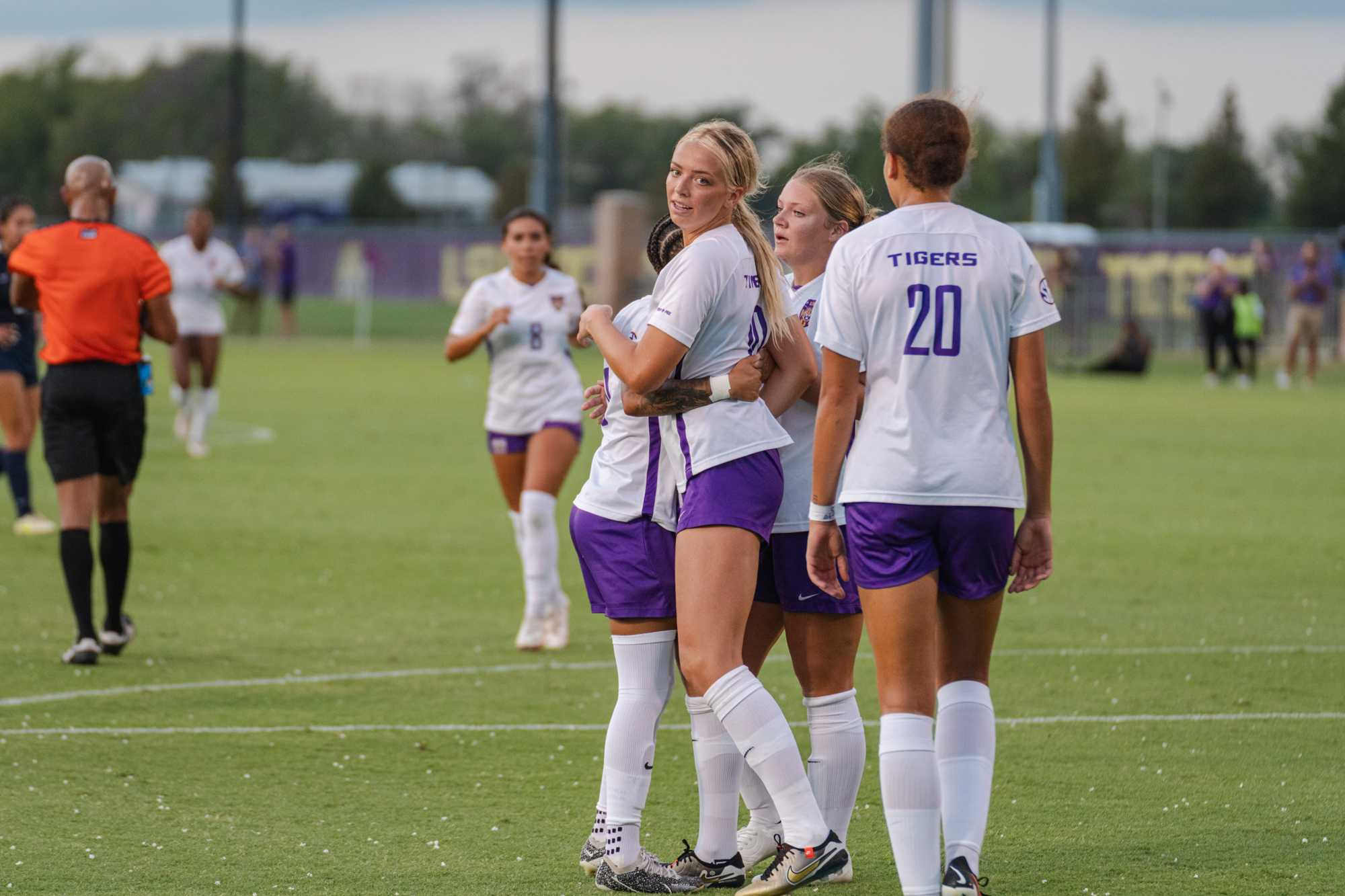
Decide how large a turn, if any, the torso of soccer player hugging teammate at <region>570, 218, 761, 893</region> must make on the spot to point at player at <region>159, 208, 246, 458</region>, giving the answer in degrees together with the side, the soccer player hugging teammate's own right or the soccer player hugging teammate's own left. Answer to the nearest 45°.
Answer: approximately 90° to the soccer player hugging teammate's own left

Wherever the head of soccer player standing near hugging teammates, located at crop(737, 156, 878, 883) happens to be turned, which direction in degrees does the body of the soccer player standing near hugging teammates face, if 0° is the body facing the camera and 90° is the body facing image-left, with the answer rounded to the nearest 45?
approximately 45°

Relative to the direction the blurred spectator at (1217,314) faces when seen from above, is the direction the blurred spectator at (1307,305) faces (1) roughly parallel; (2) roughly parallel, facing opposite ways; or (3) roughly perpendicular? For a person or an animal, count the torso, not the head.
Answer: roughly parallel

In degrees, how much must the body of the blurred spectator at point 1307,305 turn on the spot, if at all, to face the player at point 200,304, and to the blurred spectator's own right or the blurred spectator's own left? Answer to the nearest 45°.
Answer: approximately 45° to the blurred spectator's own right

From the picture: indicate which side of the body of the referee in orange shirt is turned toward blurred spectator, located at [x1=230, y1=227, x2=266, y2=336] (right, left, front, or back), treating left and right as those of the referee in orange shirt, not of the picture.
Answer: front

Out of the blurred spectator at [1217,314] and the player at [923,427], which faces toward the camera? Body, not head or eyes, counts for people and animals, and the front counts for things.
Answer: the blurred spectator

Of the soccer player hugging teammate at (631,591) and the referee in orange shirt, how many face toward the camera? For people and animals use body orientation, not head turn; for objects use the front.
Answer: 0

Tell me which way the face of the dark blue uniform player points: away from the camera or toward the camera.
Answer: toward the camera

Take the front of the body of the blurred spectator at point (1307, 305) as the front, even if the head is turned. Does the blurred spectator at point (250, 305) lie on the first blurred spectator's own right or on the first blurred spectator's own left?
on the first blurred spectator's own right

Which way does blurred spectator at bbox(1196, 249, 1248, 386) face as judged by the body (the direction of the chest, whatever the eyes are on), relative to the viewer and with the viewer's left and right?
facing the viewer

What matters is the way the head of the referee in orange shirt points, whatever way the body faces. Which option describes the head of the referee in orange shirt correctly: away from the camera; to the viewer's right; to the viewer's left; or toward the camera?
away from the camera

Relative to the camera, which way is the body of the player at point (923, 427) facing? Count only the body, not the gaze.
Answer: away from the camera

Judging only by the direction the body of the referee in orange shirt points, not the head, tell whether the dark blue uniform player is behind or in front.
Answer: in front

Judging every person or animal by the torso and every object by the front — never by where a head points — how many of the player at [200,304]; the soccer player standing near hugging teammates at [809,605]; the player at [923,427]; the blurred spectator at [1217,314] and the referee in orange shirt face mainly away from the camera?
2

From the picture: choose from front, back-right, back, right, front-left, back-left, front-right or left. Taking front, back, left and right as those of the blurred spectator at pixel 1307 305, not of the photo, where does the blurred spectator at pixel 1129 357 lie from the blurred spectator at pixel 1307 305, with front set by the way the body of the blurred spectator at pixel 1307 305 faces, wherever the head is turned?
back-right
